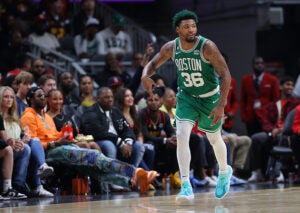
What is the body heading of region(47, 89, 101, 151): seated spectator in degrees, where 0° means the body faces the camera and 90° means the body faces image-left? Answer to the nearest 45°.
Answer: approximately 315°

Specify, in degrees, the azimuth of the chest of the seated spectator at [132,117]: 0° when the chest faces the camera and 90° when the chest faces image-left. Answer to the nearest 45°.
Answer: approximately 315°

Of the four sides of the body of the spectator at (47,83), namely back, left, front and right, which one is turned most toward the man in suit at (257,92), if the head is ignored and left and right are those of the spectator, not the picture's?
left

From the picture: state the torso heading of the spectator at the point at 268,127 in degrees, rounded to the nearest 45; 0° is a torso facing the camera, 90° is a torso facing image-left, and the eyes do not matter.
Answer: approximately 45°

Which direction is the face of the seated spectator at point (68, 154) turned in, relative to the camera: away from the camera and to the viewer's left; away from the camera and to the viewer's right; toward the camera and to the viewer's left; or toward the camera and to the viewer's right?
toward the camera and to the viewer's right

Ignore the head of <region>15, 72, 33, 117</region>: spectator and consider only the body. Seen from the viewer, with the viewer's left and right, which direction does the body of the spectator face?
facing the viewer and to the right of the viewer

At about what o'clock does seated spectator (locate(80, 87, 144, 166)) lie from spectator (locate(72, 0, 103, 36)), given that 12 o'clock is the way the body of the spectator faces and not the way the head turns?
The seated spectator is roughly at 12 o'clock from the spectator.

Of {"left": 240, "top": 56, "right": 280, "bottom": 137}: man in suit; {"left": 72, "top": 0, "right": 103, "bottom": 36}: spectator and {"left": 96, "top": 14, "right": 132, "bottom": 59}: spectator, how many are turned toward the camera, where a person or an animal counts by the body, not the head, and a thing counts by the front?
3
